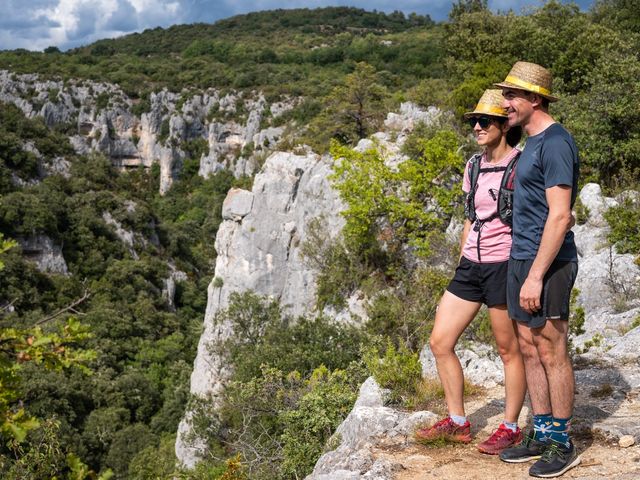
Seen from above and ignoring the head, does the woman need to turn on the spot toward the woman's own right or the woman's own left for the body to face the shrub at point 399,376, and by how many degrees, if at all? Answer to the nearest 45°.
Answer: approximately 90° to the woman's own right

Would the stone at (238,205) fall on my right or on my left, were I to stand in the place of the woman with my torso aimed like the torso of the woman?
on my right

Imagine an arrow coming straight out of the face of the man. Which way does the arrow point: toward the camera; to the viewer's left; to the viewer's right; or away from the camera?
to the viewer's left

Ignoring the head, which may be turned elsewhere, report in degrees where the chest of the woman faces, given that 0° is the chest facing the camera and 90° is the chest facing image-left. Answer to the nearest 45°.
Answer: approximately 45°

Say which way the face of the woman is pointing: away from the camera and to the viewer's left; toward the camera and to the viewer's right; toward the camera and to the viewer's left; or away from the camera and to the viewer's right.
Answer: toward the camera and to the viewer's left
